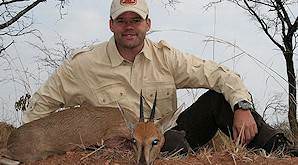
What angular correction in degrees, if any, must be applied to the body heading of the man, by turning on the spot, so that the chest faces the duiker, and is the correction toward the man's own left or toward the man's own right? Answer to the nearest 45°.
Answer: approximately 45° to the man's own right

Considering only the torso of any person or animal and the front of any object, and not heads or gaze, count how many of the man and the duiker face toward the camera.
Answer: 1

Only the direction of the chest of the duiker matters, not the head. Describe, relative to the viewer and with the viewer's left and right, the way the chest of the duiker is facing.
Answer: facing to the right of the viewer

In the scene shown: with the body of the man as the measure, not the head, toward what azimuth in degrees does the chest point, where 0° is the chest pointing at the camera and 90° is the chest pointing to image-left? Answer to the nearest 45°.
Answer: approximately 0°

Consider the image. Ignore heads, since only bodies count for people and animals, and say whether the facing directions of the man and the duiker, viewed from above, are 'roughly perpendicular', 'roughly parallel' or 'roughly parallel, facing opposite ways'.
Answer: roughly perpendicular
